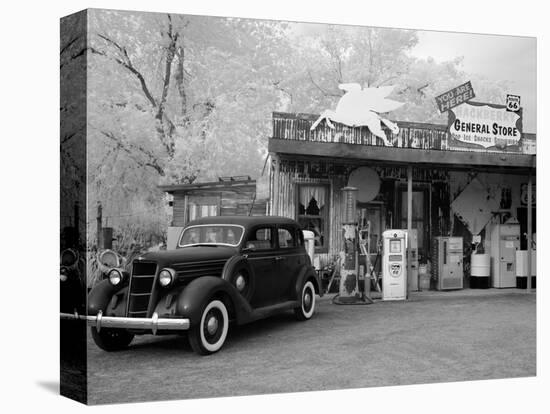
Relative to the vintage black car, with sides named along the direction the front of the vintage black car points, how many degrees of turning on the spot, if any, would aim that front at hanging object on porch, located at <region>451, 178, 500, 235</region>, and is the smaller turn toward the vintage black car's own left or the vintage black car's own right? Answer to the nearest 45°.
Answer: approximately 180°

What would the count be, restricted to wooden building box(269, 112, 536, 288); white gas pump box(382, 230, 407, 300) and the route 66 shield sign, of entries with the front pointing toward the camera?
3

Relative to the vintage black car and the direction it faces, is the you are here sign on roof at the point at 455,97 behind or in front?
behind

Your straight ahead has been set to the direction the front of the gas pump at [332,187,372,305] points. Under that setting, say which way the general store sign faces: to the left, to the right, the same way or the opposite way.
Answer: the same way

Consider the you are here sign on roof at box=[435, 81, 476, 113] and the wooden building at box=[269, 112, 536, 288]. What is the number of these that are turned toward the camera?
2

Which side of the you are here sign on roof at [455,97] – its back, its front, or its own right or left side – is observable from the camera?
front

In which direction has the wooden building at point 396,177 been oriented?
toward the camera

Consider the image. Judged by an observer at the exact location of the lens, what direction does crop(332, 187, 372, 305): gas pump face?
facing the viewer

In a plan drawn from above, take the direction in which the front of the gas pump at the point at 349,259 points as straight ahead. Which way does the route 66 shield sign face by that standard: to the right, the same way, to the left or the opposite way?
the same way

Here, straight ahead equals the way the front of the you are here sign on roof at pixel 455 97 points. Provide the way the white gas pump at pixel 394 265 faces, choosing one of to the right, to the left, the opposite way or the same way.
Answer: the same way

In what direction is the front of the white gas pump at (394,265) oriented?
toward the camera
